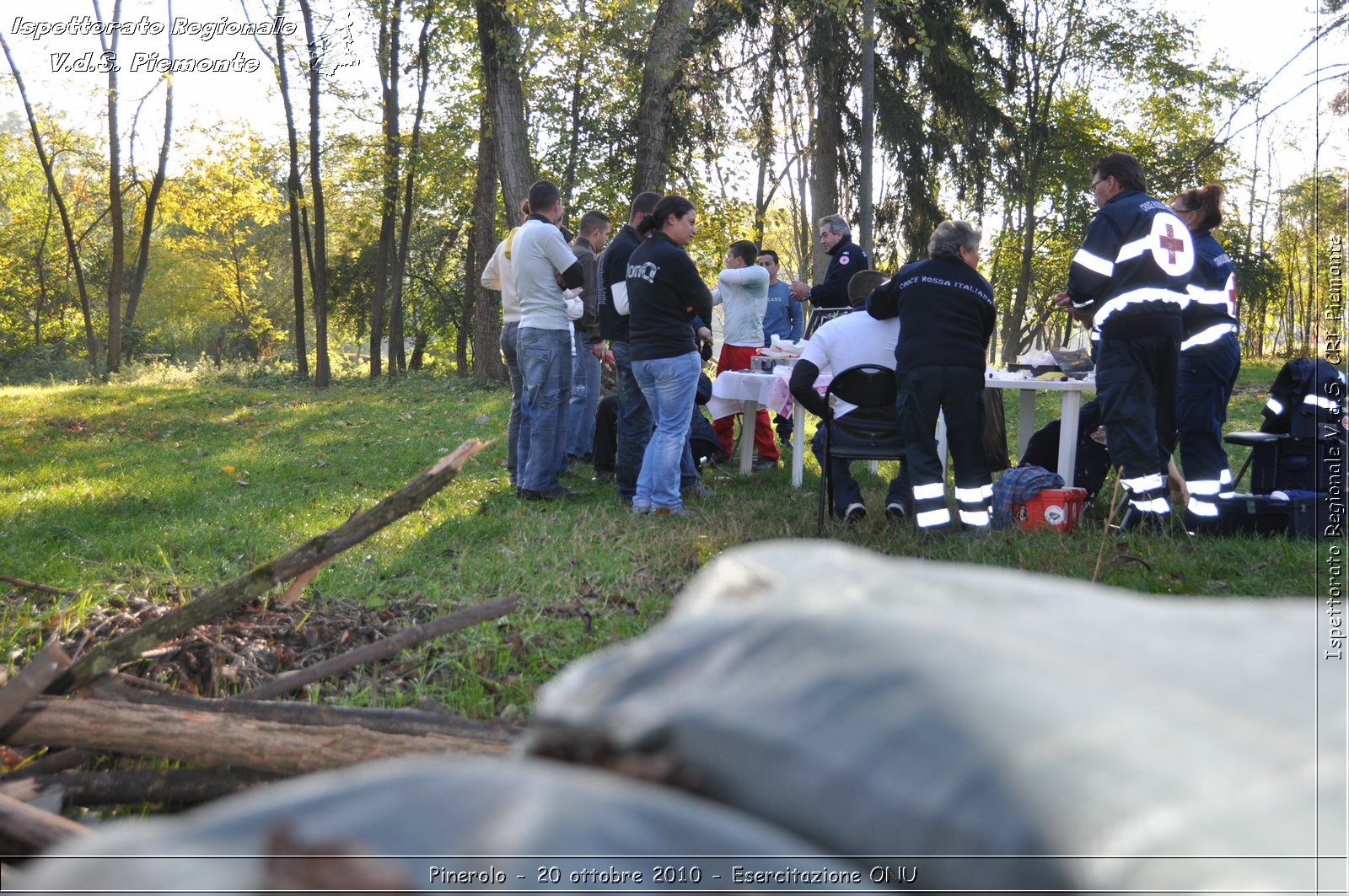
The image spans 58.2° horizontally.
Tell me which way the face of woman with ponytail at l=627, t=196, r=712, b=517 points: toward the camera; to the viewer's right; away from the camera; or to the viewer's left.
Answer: to the viewer's right

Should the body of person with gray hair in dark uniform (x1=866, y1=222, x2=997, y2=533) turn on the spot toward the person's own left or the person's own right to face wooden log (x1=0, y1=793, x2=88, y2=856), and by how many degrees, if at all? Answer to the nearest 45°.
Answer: approximately 180°

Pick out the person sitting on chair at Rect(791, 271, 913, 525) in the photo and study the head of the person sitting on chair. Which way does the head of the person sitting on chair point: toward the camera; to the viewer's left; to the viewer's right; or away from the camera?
away from the camera

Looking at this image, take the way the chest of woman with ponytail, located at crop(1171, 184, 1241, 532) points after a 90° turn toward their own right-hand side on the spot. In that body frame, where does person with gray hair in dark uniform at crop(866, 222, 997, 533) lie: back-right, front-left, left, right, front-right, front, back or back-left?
back-left

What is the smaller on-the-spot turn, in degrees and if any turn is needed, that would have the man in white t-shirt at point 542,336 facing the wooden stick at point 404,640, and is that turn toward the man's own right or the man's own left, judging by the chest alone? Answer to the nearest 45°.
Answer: approximately 135° to the man's own right

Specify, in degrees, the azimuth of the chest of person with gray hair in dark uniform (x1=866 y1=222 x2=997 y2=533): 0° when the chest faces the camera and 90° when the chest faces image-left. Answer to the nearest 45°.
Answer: approximately 180°

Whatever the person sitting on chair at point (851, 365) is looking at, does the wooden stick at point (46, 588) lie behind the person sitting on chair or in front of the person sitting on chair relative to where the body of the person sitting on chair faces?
behind

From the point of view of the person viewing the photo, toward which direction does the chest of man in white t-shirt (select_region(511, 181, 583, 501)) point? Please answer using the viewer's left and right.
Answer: facing away from the viewer and to the right of the viewer

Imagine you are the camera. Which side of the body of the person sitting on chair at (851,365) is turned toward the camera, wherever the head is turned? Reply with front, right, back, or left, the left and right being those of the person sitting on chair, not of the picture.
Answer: back

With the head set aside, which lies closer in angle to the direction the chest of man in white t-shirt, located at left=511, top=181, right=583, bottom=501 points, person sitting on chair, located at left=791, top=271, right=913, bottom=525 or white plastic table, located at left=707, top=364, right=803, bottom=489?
the white plastic table
